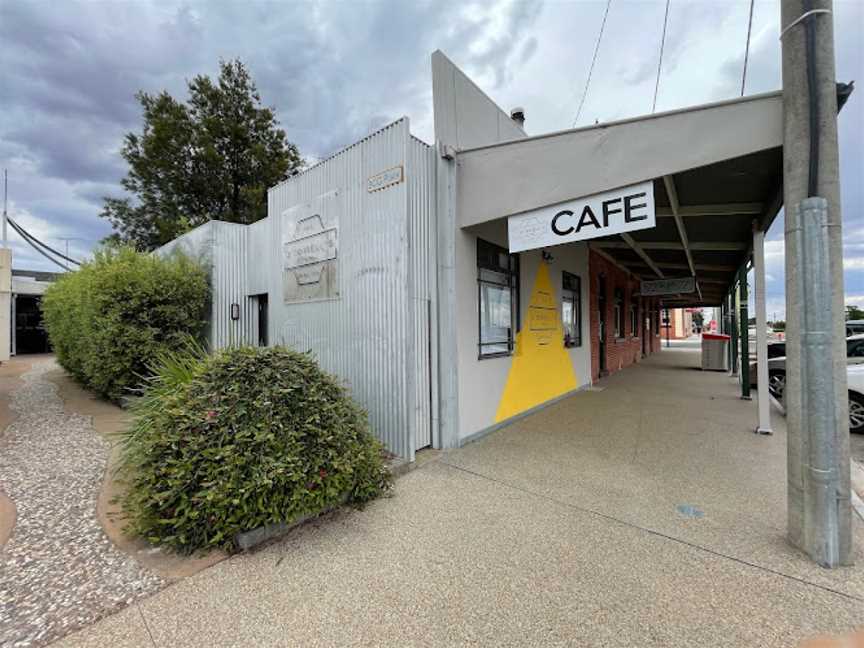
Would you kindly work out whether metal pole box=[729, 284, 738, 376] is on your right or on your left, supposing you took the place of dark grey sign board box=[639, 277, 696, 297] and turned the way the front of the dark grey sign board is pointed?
on your left

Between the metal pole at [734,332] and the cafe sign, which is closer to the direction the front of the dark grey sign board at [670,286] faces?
the cafe sign

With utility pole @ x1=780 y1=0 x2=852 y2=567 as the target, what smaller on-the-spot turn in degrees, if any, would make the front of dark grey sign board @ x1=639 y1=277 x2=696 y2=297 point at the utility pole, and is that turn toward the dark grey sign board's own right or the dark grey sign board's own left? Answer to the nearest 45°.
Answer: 0° — it already faces it

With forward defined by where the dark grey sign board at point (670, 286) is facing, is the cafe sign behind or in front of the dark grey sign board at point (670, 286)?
in front

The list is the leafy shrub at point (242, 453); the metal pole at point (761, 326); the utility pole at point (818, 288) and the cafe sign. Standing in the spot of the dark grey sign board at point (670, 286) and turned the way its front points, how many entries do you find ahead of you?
4

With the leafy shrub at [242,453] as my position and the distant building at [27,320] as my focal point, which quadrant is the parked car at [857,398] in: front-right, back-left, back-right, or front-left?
back-right

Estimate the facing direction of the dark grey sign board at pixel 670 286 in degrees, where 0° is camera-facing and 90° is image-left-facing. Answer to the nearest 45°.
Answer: approximately 0°

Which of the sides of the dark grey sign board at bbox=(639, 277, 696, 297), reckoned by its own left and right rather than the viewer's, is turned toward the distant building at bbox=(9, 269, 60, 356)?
right

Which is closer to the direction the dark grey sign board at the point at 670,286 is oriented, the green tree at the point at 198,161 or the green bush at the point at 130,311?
the green bush

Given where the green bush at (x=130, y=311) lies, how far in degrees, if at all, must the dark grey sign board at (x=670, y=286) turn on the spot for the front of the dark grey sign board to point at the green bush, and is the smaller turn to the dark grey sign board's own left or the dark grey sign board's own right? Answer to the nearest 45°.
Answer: approximately 45° to the dark grey sign board's own right

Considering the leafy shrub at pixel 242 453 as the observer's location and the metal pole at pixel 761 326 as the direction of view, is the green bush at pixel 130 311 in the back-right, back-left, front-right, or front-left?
back-left

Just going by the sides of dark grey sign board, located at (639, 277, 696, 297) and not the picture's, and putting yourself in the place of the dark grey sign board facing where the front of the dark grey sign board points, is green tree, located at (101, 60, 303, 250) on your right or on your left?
on your right

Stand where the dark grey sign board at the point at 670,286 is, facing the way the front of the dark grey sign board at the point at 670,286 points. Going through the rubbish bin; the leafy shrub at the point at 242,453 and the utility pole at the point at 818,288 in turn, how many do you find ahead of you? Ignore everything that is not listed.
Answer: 2

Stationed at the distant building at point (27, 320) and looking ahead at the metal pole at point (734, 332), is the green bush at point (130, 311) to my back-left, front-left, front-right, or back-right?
front-right

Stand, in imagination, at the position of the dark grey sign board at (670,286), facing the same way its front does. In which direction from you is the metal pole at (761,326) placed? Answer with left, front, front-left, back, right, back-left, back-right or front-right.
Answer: front
